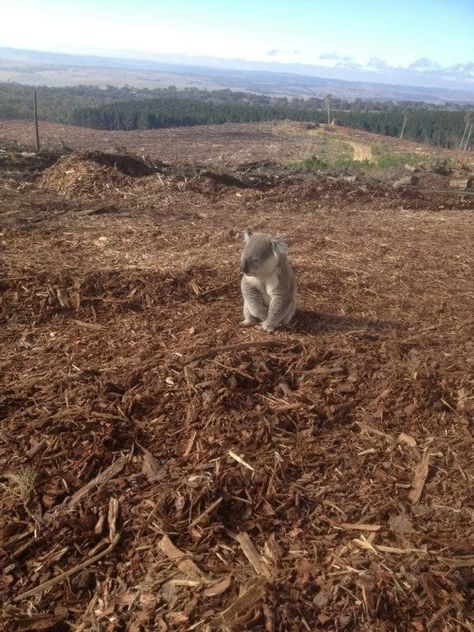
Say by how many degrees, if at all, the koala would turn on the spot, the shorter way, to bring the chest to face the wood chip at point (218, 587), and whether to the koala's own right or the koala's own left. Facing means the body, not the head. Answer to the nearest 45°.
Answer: approximately 45° to the koala's own left

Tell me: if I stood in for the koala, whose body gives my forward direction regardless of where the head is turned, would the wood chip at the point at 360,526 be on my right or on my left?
on my left

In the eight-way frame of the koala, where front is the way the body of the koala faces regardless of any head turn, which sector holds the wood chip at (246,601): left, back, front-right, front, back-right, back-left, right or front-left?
front-left

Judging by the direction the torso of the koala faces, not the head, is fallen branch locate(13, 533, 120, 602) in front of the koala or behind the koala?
in front

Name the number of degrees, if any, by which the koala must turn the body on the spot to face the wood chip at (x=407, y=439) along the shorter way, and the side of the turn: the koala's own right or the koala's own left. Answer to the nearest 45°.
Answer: approximately 90° to the koala's own left

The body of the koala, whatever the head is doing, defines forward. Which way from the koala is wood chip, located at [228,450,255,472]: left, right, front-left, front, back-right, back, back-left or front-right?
front-left

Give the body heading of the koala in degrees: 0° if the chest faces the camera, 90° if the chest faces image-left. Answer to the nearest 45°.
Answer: approximately 45°
